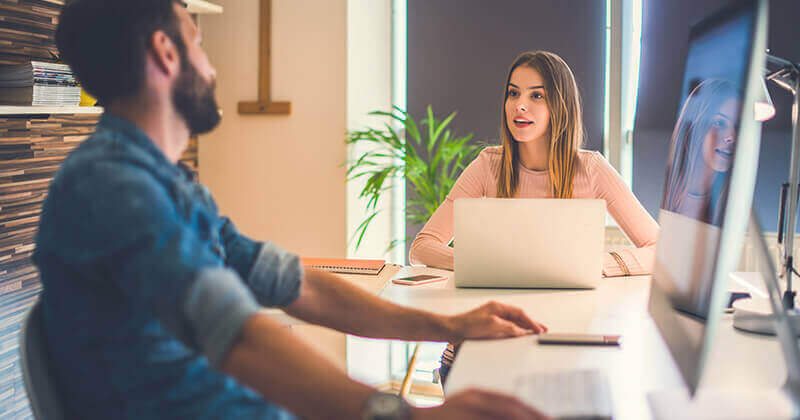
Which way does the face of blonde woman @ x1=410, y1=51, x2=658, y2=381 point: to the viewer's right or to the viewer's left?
to the viewer's left

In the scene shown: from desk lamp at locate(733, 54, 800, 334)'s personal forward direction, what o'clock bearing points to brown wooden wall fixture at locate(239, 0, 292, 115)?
The brown wooden wall fixture is roughly at 1 o'clock from the desk lamp.

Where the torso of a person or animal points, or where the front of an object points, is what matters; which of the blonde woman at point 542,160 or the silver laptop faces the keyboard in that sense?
the blonde woman

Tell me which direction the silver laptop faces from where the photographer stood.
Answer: facing away from the viewer

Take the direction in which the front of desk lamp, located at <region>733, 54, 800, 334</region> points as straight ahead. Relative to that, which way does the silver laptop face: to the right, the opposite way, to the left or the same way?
to the right

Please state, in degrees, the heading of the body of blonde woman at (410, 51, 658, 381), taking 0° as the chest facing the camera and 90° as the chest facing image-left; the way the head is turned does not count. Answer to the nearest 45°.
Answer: approximately 0°

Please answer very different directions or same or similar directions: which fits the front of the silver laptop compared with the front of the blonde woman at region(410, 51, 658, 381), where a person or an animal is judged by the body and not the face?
very different directions

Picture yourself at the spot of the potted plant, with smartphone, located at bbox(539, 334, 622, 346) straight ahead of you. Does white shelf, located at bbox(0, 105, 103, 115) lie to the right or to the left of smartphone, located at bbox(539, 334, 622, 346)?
right

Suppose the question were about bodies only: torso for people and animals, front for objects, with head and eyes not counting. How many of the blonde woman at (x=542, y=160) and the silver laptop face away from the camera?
1

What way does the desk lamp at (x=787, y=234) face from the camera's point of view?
to the viewer's left
